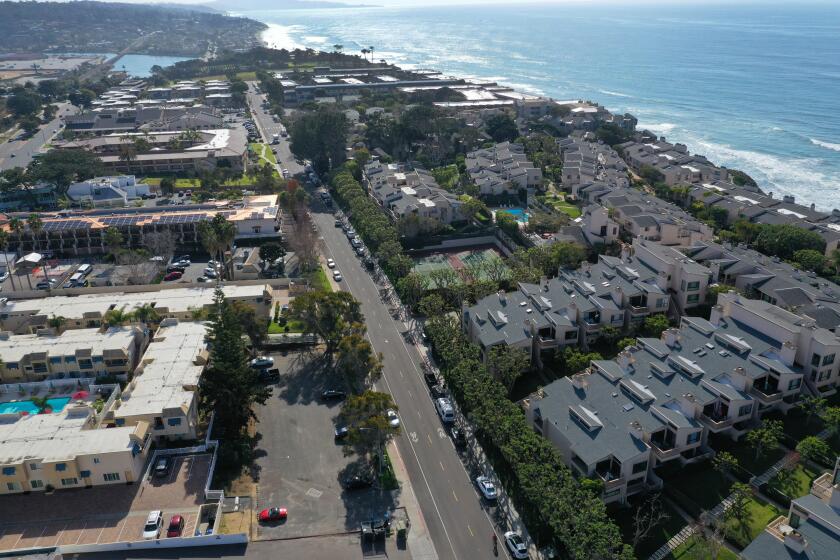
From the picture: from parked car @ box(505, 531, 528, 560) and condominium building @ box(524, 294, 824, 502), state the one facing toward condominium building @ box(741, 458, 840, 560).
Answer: condominium building @ box(524, 294, 824, 502)

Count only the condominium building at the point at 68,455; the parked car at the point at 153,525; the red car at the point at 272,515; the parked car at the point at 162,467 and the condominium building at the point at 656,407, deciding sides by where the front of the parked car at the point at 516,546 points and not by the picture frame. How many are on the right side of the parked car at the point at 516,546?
1

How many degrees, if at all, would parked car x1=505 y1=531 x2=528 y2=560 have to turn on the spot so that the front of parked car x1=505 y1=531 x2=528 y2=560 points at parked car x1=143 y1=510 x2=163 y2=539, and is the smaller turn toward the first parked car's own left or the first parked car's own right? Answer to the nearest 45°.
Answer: approximately 45° to the first parked car's own left

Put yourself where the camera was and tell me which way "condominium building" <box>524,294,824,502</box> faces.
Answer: facing the viewer and to the right of the viewer

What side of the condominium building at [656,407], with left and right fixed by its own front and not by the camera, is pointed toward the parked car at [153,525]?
right

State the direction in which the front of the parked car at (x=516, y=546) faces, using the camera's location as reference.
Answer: facing away from the viewer and to the left of the viewer

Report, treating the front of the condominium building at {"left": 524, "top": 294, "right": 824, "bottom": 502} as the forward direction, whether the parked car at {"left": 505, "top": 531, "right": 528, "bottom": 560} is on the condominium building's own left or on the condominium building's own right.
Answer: on the condominium building's own right

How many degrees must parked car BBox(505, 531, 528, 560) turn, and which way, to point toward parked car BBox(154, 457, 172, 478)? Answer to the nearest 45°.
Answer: approximately 45° to its left

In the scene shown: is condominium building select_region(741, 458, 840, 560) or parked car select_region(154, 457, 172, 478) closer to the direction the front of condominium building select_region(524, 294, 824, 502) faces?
the condominium building

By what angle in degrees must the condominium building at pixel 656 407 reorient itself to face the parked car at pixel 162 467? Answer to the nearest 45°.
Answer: approximately 90° to its right

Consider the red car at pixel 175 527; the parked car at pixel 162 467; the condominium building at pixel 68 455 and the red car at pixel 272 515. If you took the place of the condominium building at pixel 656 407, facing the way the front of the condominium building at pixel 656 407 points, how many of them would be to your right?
4

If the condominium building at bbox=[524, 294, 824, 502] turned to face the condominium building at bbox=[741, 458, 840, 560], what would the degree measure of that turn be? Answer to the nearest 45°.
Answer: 0° — it already faces it

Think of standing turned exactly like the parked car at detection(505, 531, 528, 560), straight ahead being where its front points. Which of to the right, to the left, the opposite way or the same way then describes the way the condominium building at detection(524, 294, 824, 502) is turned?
the opposite way

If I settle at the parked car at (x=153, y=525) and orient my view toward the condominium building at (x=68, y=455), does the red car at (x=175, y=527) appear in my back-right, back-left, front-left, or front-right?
back-right

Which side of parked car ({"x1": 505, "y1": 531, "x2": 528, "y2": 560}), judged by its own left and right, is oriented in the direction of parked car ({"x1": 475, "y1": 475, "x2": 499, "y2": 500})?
front

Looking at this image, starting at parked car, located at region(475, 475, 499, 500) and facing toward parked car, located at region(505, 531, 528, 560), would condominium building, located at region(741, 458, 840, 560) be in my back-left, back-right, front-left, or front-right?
front-left

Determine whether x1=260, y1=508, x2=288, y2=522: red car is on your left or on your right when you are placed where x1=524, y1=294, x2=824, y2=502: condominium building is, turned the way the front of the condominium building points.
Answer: on your right

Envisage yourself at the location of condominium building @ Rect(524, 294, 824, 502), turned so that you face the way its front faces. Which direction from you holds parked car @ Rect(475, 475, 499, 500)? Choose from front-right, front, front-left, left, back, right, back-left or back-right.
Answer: right
